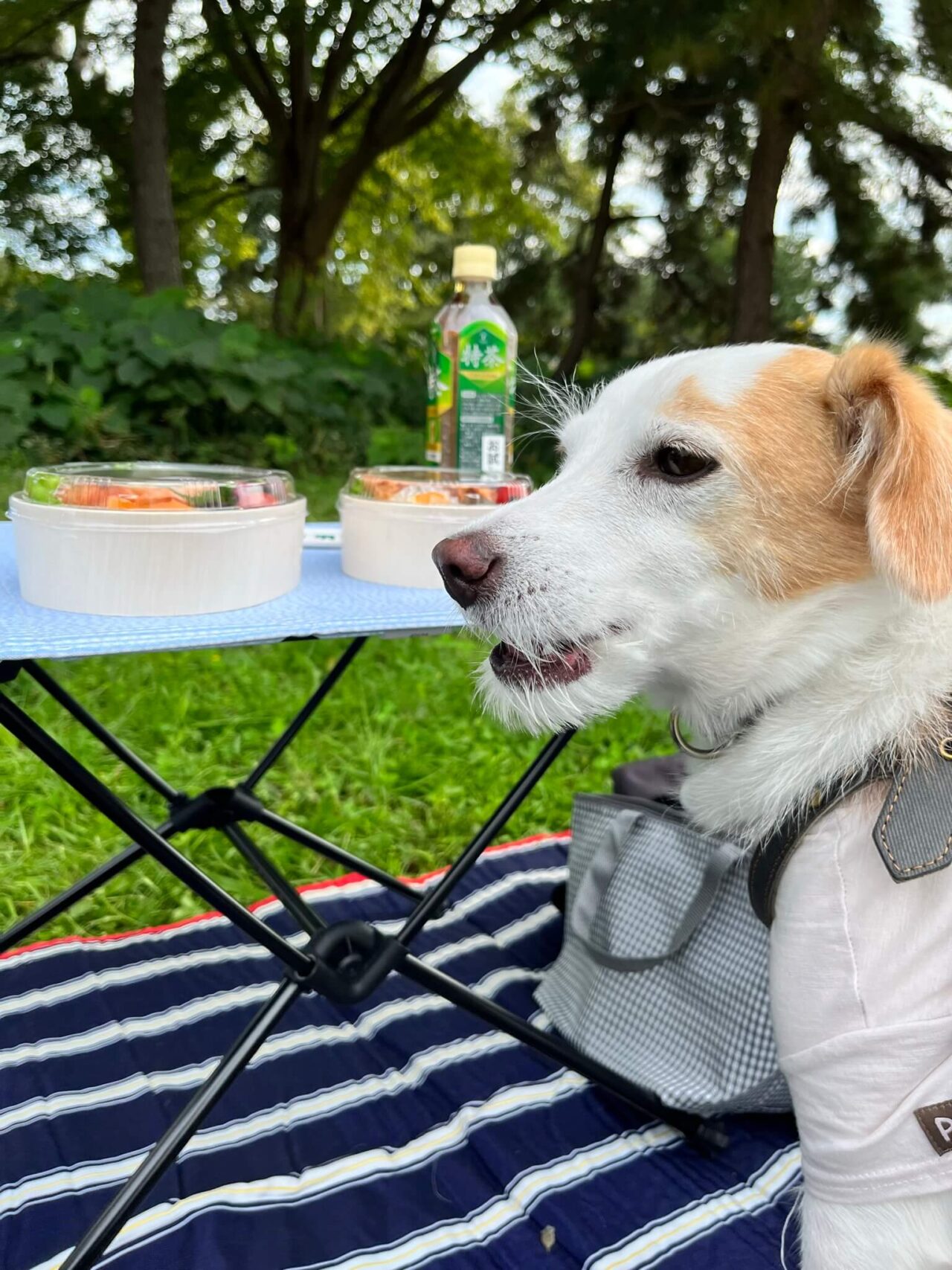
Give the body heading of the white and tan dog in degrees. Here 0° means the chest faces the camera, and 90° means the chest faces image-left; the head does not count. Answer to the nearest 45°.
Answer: approximately 90°

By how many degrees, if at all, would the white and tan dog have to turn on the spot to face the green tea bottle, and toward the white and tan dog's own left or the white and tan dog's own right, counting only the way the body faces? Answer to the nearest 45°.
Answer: approximately 45° to the white and tan dog's own right

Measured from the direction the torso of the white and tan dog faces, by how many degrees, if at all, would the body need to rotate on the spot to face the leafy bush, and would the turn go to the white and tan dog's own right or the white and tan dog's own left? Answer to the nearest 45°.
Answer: approximately 45° to the white and tan dog's own right
